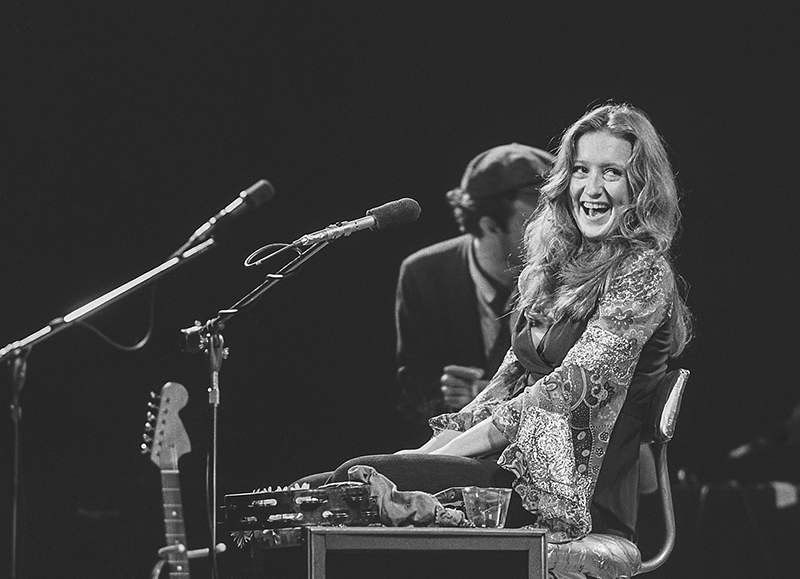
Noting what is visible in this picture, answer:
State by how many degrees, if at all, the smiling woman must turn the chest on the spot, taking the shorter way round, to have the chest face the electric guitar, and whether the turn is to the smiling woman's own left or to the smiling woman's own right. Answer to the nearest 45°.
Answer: approximately 45° to the smiling woman's own right

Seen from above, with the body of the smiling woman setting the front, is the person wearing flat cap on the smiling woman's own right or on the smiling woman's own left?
on the smiling woman's own right

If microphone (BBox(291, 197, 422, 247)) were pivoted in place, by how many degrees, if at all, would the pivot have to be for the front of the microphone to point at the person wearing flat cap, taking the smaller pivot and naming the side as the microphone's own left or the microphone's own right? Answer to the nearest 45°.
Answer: approximately 90° to the microphone's own left

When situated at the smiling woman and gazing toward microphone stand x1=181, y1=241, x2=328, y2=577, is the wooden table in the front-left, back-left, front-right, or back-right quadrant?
front-left

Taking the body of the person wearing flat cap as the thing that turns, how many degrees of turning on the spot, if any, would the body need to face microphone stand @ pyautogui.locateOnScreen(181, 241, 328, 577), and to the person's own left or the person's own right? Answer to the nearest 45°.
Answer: approximately 45° to the person's own right

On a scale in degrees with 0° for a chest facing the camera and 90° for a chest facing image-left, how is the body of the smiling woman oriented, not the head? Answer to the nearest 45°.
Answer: approximately 45°

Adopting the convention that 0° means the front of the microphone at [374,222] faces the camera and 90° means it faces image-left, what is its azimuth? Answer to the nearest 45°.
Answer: approximately 270°

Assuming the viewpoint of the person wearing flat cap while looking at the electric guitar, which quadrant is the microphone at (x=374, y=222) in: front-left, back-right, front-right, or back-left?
front-left

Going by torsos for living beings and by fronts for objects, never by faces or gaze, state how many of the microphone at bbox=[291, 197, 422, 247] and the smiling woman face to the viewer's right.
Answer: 1

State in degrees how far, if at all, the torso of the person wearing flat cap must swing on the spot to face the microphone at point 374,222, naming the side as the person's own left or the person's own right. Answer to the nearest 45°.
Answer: approximately 45° to the person's own right
